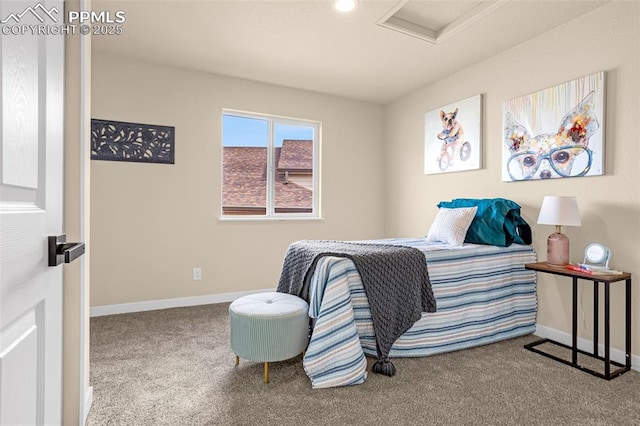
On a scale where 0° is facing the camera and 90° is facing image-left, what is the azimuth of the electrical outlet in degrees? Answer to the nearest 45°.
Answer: approximately 0°

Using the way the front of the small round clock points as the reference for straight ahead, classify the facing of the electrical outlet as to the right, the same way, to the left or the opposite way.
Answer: to the left

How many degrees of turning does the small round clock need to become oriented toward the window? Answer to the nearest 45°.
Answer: approximately 45° to its right

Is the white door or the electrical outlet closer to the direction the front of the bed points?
the white door

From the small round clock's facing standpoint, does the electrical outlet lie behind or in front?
in front

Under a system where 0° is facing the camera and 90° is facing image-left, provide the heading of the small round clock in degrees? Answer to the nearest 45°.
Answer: approximately 45°

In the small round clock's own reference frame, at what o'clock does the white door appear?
The white door is roughly at 11 o'clock from the small round clock.

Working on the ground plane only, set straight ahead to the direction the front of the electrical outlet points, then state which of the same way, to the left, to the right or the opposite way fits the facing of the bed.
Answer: to the right

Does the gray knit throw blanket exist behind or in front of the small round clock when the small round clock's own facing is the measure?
in front

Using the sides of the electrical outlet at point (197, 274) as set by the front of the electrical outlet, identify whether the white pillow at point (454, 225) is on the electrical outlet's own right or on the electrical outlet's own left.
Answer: on the electrical outlet's own left

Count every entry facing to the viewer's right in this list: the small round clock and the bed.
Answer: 0

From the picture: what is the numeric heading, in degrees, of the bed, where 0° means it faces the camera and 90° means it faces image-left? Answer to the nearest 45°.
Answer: approximately 45°
